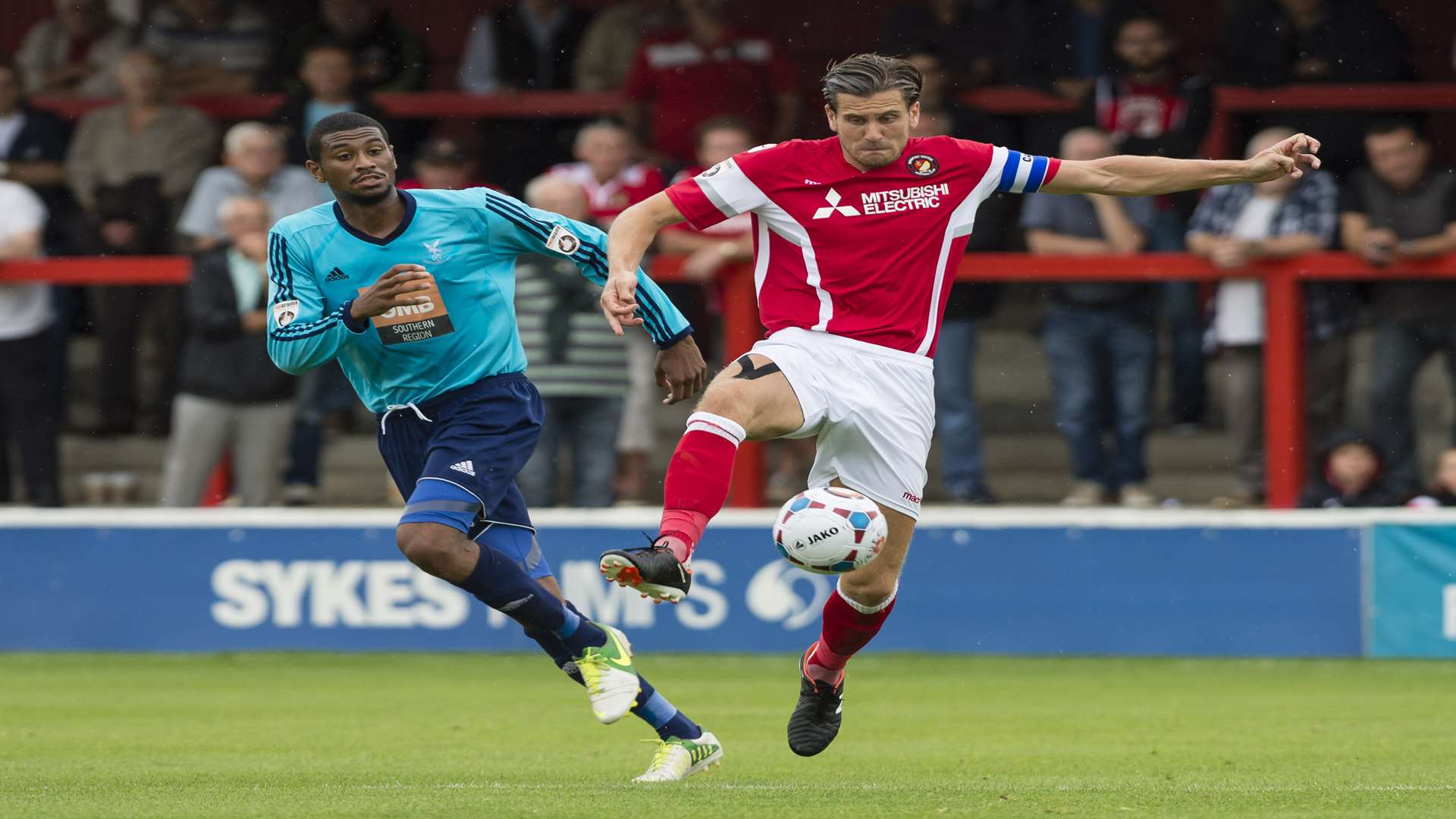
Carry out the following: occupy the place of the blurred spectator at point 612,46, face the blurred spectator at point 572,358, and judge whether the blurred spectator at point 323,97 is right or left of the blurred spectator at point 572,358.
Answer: right

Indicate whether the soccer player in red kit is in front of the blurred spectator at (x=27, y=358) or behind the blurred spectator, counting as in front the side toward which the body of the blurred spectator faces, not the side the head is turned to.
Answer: in front

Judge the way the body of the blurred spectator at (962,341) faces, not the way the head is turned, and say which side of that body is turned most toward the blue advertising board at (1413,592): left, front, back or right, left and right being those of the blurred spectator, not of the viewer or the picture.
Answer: left

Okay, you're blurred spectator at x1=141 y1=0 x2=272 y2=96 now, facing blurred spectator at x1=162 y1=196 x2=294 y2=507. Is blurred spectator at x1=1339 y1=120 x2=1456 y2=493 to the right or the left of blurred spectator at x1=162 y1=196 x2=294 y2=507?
left

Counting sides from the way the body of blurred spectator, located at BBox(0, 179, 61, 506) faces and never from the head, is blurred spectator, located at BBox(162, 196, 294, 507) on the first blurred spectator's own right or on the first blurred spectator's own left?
on the first blurred spectator's own left

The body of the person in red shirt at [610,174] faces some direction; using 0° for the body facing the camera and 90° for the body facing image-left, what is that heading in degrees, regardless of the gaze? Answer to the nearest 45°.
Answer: approximately 0°

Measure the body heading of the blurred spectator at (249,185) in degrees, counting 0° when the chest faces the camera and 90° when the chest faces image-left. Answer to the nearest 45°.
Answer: approximately 0°

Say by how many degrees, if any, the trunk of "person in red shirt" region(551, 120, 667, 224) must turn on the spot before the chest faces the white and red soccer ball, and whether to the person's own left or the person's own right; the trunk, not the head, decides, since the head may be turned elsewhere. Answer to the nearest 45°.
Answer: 0° — they already face it
